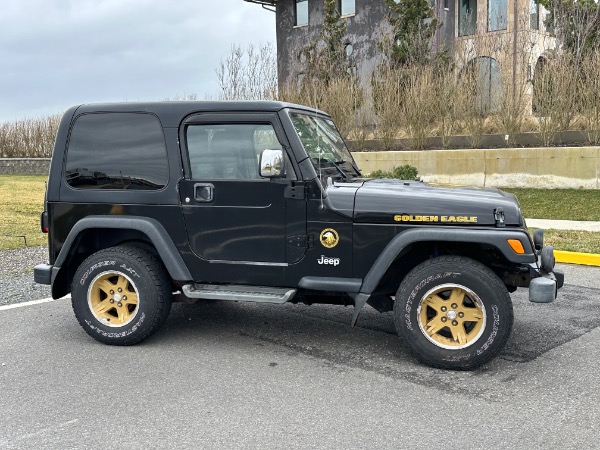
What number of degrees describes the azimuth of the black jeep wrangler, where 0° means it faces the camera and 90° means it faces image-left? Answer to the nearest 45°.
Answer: approximately 270°

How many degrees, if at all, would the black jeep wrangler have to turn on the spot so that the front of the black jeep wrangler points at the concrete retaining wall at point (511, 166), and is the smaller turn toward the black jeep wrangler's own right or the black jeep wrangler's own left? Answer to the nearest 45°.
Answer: approximately 45° to the black jeep wrangler's own left

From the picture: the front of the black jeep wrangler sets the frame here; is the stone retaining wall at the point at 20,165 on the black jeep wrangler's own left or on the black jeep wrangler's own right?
on the black jeep wrangler's own left
